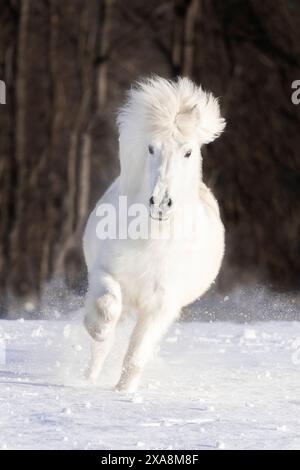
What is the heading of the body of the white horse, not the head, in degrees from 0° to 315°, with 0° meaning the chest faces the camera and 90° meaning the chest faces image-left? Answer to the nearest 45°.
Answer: approximately 0°
